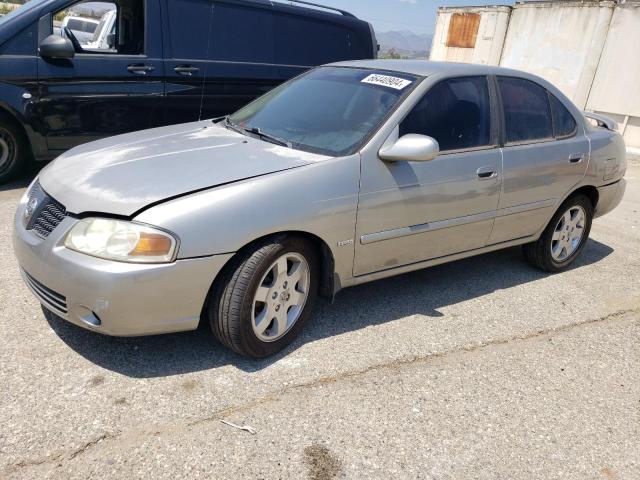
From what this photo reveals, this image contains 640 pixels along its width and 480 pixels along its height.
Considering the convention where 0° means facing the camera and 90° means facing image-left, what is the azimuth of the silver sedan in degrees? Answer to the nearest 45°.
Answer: approximately 45°

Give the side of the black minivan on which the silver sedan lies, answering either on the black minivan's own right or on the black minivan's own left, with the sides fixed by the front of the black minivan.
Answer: on the black minivan's own left

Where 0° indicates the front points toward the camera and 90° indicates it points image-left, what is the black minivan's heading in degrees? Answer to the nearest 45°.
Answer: approximately 90°

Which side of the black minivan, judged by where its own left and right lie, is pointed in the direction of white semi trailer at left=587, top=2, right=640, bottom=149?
back

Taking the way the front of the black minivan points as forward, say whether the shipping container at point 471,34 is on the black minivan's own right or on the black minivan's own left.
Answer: on the black minivan's own right

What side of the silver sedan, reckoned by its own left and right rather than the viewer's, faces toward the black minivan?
right

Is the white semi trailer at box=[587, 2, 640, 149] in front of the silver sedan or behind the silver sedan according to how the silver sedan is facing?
behind

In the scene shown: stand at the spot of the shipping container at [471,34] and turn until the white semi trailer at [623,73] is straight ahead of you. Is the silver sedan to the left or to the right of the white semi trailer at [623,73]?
right
